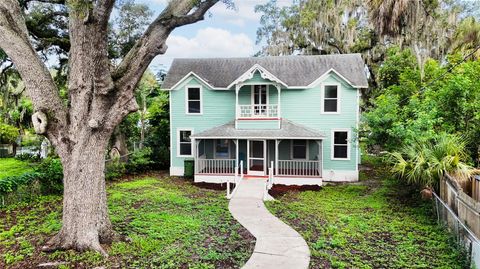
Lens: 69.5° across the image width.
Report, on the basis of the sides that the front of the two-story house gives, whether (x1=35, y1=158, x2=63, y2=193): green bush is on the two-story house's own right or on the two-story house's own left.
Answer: on the two-story house's own right

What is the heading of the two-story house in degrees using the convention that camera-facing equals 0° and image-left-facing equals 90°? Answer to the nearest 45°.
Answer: approximately 0°

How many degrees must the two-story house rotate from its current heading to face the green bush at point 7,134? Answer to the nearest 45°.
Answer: approximately 90° to its right

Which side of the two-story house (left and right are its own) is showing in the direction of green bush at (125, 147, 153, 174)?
right

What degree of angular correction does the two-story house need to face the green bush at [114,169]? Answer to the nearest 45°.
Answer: approximately 90° to its right

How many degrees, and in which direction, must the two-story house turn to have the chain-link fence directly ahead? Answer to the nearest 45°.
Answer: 0° — it already faces it
